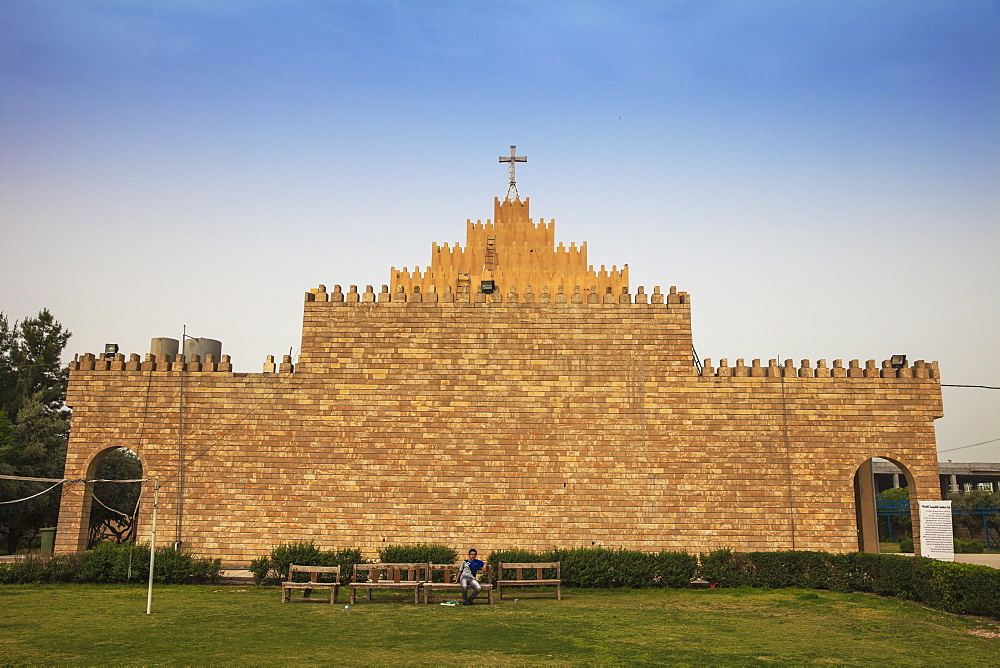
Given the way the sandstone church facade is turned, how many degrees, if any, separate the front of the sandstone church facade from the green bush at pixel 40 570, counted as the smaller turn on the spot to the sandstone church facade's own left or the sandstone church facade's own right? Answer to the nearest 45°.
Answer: approximately 90° to the sandstone church facade's own right

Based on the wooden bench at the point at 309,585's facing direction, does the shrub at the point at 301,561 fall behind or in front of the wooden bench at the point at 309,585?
behind

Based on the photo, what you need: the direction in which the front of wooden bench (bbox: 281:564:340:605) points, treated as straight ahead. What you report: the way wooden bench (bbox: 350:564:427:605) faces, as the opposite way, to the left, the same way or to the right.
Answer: the same way

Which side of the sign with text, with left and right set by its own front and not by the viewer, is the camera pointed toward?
front

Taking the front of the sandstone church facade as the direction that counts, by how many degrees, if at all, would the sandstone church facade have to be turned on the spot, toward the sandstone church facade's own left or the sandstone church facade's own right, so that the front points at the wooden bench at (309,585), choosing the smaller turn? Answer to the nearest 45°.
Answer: approximately 45° to the sandstone church facade's own right

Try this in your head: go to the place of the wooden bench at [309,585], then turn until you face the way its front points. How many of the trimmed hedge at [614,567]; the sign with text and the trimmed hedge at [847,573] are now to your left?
3

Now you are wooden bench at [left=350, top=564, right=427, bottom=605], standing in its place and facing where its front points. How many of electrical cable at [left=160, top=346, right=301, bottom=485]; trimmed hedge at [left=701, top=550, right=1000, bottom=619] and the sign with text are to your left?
2

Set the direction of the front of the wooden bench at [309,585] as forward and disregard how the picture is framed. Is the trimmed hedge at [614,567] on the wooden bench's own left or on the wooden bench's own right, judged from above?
on the wooden bench's own left

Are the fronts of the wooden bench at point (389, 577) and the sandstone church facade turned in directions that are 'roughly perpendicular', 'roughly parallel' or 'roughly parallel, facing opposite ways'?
roughly parallel

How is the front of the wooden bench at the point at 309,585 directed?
toward the camera

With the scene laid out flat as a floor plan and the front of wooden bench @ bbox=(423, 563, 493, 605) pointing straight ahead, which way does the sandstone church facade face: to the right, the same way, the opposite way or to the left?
the same way

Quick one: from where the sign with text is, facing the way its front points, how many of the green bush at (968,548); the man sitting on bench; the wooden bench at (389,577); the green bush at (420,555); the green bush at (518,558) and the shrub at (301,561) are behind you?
1

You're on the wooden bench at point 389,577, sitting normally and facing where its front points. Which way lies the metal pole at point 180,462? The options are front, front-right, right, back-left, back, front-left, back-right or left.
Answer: back-right

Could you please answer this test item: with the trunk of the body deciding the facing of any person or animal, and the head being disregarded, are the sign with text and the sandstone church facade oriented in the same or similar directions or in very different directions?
same or similar directions

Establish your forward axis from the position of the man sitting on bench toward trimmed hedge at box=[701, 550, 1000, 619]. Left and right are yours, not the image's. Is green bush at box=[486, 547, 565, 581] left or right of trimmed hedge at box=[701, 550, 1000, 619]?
left

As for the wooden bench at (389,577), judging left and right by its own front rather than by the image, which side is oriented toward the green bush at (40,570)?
right
